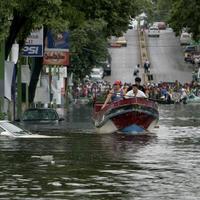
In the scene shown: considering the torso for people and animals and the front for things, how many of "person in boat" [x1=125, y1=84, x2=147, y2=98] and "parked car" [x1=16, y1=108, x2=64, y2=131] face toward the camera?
2

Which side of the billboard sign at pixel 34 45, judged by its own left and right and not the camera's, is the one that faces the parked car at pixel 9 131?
front

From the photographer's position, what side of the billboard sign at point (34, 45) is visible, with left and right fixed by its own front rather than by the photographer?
front

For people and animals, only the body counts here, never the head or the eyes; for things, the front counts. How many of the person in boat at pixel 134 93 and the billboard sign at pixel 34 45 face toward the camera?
2

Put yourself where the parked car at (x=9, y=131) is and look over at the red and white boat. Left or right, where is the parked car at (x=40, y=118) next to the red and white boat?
left

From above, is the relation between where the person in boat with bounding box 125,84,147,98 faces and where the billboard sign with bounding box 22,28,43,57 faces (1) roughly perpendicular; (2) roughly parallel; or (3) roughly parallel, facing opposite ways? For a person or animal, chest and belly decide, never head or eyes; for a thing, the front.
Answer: roughly parallel

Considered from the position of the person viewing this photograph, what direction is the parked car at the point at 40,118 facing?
facing the viewer

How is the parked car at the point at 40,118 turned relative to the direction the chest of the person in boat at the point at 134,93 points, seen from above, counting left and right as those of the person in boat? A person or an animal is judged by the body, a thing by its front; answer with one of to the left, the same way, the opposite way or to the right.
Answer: the same way

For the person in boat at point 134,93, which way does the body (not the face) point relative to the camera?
toward the camera

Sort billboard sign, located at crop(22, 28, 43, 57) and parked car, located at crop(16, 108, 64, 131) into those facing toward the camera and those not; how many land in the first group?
2

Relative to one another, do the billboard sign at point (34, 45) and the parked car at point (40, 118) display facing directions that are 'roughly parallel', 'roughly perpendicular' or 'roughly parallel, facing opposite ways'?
roughly parallel
